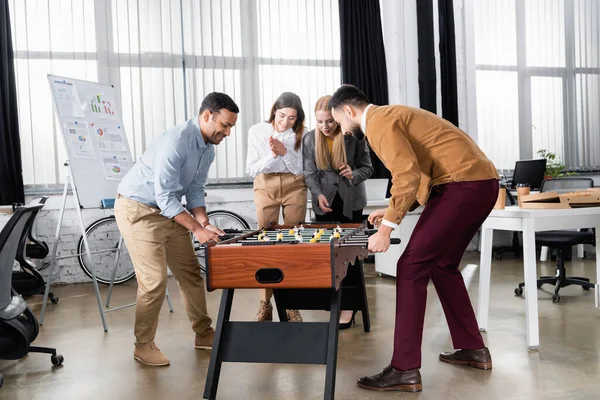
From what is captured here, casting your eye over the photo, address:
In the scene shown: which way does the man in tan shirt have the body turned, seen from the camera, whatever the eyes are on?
to the viewer's left

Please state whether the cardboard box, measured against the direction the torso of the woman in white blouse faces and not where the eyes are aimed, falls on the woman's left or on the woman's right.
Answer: on the woman's left

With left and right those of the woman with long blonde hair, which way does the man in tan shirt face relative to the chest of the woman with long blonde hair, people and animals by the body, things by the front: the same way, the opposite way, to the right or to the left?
to the right

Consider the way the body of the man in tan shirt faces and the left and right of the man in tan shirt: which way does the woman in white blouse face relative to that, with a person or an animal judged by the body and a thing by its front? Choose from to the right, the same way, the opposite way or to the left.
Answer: to the left
